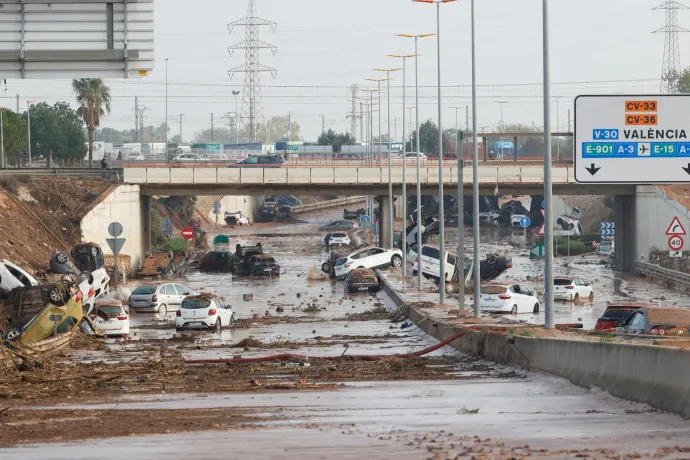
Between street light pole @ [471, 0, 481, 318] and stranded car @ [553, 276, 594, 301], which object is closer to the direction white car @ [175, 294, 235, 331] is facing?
the stranded car

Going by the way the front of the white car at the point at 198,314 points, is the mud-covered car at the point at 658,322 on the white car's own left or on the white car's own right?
on the white car's own right

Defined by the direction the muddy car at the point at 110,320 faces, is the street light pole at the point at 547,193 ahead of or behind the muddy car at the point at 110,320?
behind

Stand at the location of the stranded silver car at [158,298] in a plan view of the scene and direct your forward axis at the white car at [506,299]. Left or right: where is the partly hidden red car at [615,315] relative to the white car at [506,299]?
right

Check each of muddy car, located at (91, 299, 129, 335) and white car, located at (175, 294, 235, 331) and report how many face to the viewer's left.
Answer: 0

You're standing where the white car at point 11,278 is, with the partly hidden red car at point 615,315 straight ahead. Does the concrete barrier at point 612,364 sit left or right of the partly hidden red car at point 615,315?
right

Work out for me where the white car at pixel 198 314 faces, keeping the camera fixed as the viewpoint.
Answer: facing away from the viewer and to the right of the viewer

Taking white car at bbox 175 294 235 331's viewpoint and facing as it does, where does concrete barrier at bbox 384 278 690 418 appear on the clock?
The concrete barrier is roughly at 4 o'clock from the white car.
